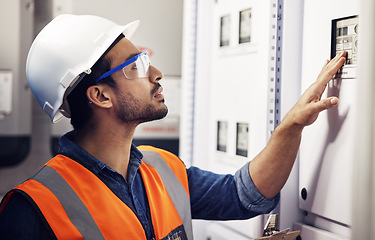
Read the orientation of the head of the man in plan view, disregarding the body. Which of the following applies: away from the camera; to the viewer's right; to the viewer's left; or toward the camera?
to the viewer's right
